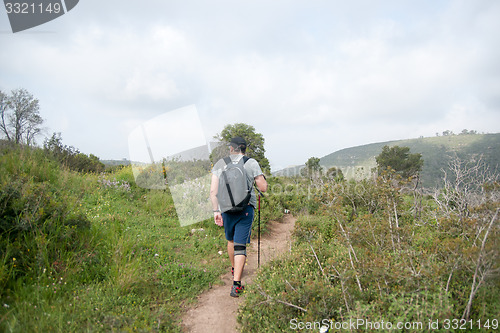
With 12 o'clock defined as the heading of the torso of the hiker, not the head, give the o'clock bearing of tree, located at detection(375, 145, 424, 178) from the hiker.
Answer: The tree is roughly at 1 o'clock from the hiker.

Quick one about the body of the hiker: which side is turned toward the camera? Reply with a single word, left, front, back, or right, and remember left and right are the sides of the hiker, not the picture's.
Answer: back

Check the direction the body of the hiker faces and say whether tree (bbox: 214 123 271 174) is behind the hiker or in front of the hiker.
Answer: in front

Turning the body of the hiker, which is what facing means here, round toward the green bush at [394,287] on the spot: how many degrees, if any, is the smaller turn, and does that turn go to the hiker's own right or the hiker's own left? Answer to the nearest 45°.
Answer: approximately 135° to the hiker's own right

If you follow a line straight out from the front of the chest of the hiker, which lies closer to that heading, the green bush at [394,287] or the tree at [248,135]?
the tree
